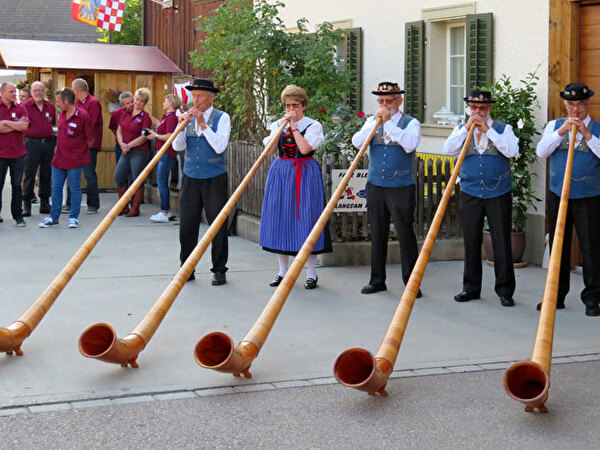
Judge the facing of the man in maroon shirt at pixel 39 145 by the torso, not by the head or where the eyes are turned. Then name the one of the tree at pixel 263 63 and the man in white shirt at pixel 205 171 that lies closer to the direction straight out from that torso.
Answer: the man in white shirt

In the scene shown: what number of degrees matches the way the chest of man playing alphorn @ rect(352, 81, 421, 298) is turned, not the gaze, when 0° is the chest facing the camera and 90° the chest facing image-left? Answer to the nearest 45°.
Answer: approximately 45°

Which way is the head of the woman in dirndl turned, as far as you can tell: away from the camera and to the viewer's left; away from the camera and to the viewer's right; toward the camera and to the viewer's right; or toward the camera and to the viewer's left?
toward the camera and to the viewer's left

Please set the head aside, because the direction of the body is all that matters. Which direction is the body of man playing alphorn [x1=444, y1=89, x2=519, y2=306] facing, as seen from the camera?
toward the camera

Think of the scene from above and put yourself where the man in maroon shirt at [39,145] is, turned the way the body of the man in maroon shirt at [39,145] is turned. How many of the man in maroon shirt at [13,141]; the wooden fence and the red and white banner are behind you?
1

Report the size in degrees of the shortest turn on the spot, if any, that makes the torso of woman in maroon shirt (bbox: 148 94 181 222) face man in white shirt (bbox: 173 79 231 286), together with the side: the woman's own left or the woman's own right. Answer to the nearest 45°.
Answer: approximately 90° to the woman's own left

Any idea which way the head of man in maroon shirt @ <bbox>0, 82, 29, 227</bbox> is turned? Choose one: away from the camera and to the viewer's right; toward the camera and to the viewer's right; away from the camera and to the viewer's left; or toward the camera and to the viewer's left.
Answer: toward the camera and to the viewer's right

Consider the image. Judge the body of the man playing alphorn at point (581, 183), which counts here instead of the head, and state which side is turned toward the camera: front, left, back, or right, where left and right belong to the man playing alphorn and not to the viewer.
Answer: front

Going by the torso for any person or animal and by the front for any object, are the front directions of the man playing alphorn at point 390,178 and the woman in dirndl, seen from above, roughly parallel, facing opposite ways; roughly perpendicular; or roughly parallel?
roughly parallel

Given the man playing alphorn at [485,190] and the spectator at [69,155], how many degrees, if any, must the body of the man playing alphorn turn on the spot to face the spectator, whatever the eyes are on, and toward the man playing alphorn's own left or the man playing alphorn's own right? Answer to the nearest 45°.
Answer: approximately 135° to the man playing alphorn's own right

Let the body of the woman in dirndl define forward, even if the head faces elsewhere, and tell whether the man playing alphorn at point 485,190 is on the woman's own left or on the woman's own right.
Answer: on the woman's own left

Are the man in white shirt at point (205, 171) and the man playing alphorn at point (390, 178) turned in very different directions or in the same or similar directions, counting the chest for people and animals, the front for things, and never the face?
same or similar directions
